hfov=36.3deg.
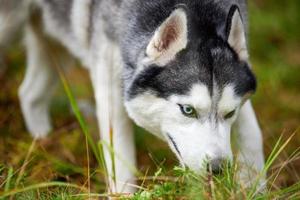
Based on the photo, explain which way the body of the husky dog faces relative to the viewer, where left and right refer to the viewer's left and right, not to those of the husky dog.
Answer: facing the viewer and to the right of the viewer
